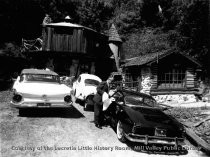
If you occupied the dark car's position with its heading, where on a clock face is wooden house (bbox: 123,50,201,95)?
The wooden house is roughly at 2 o'clock from the dark car.

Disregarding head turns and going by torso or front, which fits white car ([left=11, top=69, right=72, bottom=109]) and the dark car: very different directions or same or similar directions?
same or similar directions

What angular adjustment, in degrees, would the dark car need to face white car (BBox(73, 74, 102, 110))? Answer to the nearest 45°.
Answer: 0° — it already faces it

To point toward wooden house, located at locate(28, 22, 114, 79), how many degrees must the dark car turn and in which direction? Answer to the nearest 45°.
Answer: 0° — it already faces it

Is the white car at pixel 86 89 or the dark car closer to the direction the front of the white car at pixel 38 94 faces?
the white car

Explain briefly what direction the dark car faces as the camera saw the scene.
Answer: facing away from the viewer and to the left of the viewer

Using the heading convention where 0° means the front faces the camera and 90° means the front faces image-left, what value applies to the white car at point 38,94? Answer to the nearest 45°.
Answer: approximately 180°

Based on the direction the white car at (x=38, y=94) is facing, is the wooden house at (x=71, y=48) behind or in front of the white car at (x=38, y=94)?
in front

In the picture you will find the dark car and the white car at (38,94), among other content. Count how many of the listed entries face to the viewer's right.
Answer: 0

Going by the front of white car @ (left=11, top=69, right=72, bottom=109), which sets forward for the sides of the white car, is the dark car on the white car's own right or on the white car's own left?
on the white car's own right
